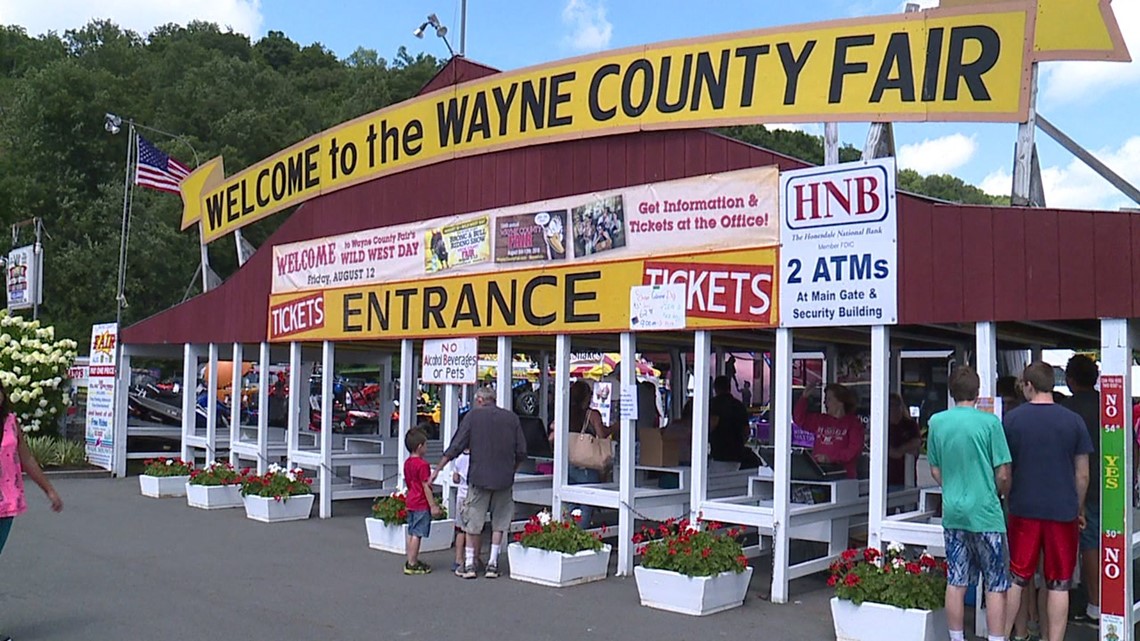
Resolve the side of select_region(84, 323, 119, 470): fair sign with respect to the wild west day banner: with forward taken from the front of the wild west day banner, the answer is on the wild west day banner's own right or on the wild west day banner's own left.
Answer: on the wild west day banner's own right

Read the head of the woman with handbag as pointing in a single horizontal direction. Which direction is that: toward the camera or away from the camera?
away from the camera

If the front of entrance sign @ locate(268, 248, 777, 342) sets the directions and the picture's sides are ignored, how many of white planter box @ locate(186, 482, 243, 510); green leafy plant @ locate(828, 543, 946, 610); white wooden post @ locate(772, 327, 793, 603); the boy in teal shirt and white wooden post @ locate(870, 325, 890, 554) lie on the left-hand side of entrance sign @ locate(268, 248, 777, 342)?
4

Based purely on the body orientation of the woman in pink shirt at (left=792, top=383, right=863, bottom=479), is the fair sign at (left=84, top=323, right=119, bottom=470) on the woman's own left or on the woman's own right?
on the woman's own right

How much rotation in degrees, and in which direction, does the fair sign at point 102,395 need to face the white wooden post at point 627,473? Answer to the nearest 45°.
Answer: approximately 45° to its left

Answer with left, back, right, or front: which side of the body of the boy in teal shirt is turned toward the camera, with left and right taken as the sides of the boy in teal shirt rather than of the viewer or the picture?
back

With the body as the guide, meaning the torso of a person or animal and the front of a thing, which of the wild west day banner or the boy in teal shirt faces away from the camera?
the boy in teal shirt

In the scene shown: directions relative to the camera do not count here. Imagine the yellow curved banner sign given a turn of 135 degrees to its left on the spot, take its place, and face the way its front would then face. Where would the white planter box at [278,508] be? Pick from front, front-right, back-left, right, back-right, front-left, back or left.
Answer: back-left

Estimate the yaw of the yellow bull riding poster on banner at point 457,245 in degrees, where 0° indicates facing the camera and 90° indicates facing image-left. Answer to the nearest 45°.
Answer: approximately 45°
